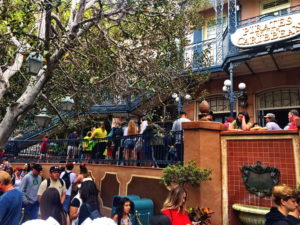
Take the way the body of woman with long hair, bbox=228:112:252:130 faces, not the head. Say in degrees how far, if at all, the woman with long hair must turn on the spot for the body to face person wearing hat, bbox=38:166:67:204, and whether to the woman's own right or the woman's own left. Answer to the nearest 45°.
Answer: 0° — they already face them

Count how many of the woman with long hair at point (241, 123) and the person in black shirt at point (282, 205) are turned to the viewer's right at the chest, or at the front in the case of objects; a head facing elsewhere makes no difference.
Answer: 1

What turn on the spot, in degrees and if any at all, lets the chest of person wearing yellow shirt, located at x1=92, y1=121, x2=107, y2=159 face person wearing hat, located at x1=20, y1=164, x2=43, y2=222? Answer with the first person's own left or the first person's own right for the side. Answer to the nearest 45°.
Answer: approximately 180°

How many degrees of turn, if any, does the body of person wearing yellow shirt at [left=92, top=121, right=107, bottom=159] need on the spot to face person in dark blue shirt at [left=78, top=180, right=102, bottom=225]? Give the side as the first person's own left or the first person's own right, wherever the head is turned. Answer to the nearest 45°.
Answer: approximately 180°

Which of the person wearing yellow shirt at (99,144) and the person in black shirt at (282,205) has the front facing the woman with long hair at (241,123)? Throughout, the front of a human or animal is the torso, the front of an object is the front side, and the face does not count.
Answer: the person wearing yellow shirt

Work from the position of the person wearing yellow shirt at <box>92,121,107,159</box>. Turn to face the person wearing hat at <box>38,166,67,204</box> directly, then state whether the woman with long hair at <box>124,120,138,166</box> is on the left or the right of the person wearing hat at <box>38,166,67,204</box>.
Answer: left
